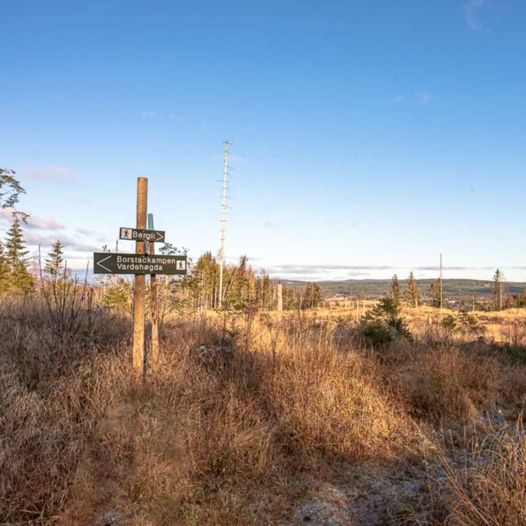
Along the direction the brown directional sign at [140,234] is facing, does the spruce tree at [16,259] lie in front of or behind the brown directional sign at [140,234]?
behind

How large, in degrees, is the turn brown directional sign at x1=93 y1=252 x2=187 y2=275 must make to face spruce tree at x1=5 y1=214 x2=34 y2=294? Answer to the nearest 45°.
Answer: approximately 180°

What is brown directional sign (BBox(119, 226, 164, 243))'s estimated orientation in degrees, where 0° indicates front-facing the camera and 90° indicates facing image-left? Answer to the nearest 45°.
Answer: approximately 0°

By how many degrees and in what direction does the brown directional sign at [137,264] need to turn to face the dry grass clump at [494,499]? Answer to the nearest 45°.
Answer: approximately 45° to its left

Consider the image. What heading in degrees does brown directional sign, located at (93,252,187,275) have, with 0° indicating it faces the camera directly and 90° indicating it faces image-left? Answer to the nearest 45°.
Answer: approximately 0°

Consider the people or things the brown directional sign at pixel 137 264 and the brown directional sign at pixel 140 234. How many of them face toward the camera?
2
